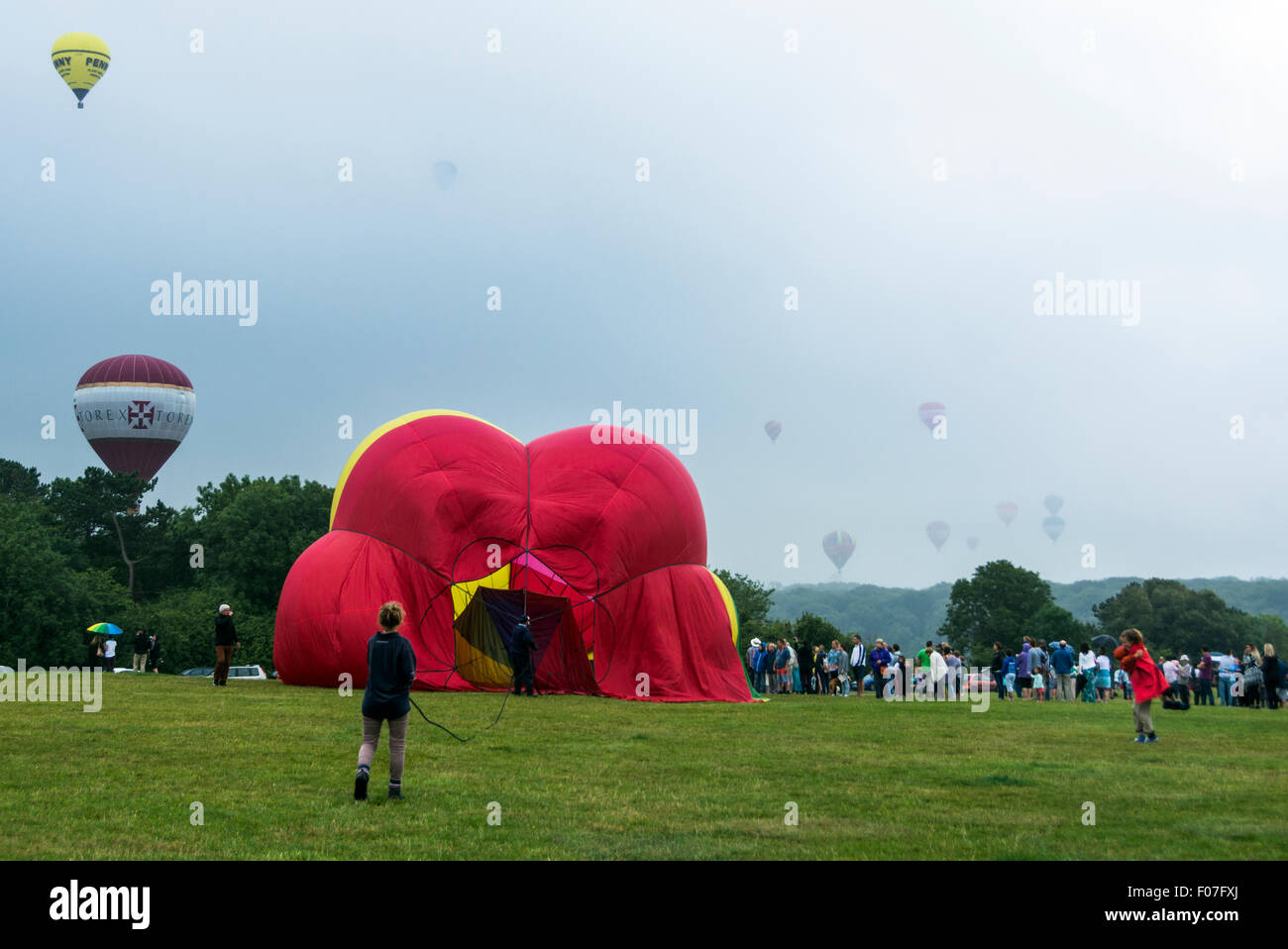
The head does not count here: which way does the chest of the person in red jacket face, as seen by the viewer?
to the viewer's left

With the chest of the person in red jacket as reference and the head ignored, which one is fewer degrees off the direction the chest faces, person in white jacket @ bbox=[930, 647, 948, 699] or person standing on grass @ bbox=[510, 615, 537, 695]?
the person standing on grass

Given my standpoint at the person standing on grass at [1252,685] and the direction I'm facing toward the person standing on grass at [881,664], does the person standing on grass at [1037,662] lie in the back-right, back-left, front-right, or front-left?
front-right

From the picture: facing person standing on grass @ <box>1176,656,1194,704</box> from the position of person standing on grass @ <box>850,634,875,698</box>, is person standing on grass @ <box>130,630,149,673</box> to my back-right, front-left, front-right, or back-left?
back-left

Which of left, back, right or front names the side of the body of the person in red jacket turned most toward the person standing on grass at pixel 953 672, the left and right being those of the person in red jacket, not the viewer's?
right

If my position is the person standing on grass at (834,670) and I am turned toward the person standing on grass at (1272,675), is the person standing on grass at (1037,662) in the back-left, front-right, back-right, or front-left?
front-left

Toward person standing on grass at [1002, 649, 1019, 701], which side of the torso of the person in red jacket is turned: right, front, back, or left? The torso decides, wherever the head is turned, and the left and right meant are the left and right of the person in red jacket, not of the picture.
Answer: right

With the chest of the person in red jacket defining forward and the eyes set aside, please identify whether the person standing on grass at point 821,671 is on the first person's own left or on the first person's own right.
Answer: on the first person's own right

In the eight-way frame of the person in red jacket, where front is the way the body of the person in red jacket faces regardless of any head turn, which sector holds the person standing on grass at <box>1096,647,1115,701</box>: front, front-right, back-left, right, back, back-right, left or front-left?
right

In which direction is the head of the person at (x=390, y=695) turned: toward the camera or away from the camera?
away from the camera
